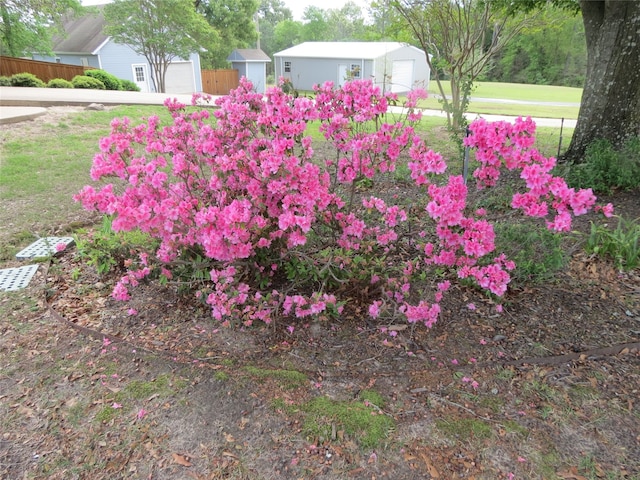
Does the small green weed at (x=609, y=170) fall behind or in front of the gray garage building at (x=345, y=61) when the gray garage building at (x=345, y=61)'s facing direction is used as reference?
in front

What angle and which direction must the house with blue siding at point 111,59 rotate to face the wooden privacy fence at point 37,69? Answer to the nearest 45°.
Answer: approximately 45° to its right

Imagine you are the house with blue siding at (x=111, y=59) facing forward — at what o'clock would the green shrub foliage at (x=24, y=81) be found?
The green shrub foliage is roughly at 2 o'clock from the house with blue siding.

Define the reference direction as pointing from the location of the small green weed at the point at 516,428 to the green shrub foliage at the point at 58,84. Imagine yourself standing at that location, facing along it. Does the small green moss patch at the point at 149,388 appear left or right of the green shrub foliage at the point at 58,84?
left

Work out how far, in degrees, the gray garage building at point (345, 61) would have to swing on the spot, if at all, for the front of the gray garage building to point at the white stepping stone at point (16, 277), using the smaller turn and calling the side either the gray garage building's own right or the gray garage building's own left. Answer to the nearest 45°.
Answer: approximately 45° to the gray garage building's own right

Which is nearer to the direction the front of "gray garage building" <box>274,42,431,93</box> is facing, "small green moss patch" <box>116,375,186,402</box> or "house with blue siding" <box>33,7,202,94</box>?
the small green moss patch

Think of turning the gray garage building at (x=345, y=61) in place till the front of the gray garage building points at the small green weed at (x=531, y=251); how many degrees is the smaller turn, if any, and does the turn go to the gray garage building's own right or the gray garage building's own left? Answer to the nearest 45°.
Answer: approximately 45° to the gray garage building's own right

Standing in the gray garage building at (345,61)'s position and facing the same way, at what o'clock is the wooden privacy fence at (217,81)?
The wooden privacy fence is roughly at 4 o'clock from the gray garage building.

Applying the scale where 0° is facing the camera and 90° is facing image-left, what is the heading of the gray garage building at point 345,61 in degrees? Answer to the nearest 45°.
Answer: approximately 315°

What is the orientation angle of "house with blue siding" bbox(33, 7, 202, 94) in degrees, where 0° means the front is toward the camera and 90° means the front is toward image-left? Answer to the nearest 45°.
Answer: approximately 315°

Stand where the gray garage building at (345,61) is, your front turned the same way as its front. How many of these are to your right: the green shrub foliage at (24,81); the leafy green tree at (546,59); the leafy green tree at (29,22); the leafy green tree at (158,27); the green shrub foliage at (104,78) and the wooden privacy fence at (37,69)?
5

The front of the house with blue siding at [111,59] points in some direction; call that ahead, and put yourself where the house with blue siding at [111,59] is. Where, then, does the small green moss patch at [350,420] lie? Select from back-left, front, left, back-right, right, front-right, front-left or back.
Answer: front-right

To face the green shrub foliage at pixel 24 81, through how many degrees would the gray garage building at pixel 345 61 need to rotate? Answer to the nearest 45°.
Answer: approximately 90° to its right

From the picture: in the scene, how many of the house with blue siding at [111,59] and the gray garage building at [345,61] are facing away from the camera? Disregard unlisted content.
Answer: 0
